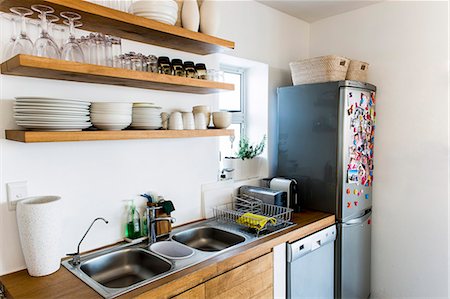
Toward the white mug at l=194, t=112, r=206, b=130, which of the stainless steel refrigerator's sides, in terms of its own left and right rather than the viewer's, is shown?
right

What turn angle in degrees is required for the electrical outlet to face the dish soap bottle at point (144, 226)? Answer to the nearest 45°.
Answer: approximately 45° to its left

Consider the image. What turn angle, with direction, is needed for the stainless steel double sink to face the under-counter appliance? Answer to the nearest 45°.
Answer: approximately 45° to its left

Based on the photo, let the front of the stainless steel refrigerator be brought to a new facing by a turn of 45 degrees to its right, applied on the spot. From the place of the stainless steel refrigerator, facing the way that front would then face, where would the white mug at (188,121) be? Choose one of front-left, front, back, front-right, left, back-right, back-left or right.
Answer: front-right
